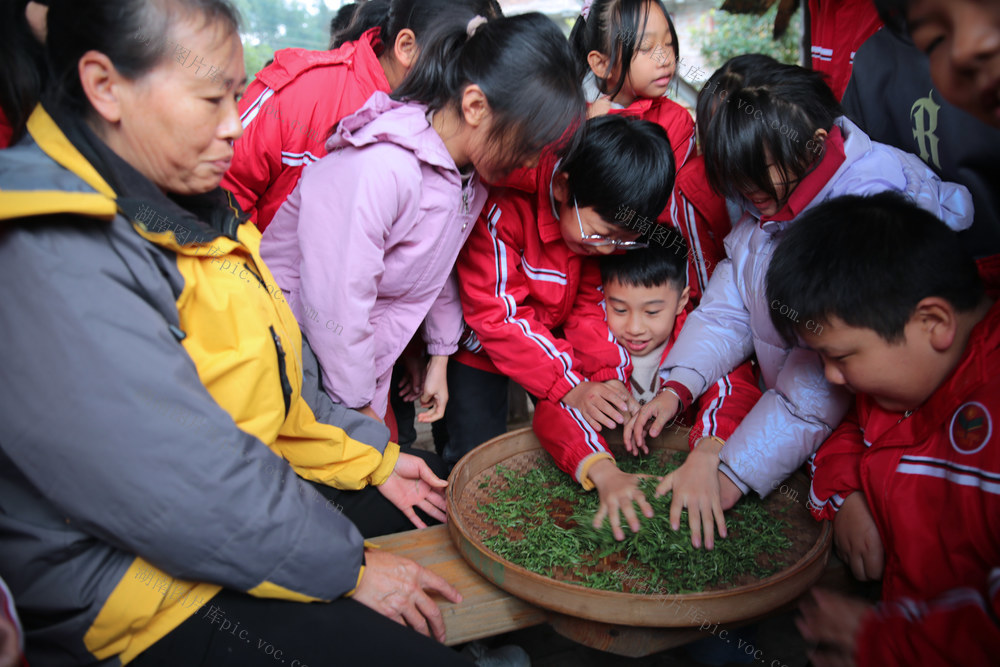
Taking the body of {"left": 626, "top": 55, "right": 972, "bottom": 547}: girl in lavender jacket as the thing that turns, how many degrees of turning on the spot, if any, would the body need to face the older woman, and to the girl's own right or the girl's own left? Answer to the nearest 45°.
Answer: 0° — they already face them

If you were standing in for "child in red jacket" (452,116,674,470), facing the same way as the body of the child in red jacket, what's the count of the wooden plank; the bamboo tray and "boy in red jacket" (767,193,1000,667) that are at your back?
0

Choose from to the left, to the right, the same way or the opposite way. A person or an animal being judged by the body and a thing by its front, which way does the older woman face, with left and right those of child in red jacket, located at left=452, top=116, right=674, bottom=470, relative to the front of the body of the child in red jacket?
to the left

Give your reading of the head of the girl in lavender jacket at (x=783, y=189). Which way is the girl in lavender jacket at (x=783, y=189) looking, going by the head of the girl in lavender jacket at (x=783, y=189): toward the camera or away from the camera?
toward the camera

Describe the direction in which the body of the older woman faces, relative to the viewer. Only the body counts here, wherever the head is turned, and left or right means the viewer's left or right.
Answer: facing to the right of the viewer

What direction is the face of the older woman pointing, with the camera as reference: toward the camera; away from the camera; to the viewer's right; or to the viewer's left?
to the viewer's right

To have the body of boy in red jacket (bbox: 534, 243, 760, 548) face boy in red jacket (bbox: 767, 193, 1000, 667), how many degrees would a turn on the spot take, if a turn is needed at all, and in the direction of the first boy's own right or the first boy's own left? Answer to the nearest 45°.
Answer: approximately 45° to the first boy's own left

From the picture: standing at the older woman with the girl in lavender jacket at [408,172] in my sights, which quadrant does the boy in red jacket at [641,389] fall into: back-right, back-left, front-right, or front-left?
front-right

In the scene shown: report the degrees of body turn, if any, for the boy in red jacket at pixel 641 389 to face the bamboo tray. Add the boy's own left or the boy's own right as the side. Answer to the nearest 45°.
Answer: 0° — they already face it

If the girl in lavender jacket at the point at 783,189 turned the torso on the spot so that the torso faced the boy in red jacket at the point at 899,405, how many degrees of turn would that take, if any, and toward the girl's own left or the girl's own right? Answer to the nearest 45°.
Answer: approximately 90° to the girl's own left

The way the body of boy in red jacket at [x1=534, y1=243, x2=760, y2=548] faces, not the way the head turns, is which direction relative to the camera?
toward the camera

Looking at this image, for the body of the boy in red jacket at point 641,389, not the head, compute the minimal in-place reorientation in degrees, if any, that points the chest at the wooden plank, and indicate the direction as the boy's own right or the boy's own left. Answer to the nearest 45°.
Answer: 0° — they already face it

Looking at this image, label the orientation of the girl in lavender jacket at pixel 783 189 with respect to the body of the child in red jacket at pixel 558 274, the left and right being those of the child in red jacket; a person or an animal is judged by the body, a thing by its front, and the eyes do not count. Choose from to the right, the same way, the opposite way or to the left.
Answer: to the right
